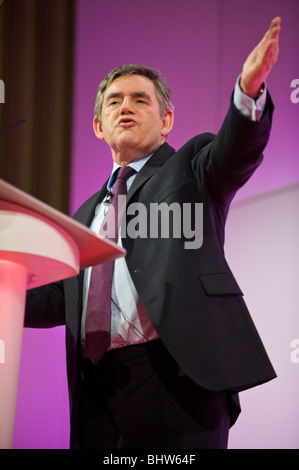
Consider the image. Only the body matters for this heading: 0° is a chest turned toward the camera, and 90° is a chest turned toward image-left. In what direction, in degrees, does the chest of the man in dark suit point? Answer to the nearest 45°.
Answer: approximately 45°

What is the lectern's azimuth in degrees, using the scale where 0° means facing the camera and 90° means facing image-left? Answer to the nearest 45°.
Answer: approximately 45°
